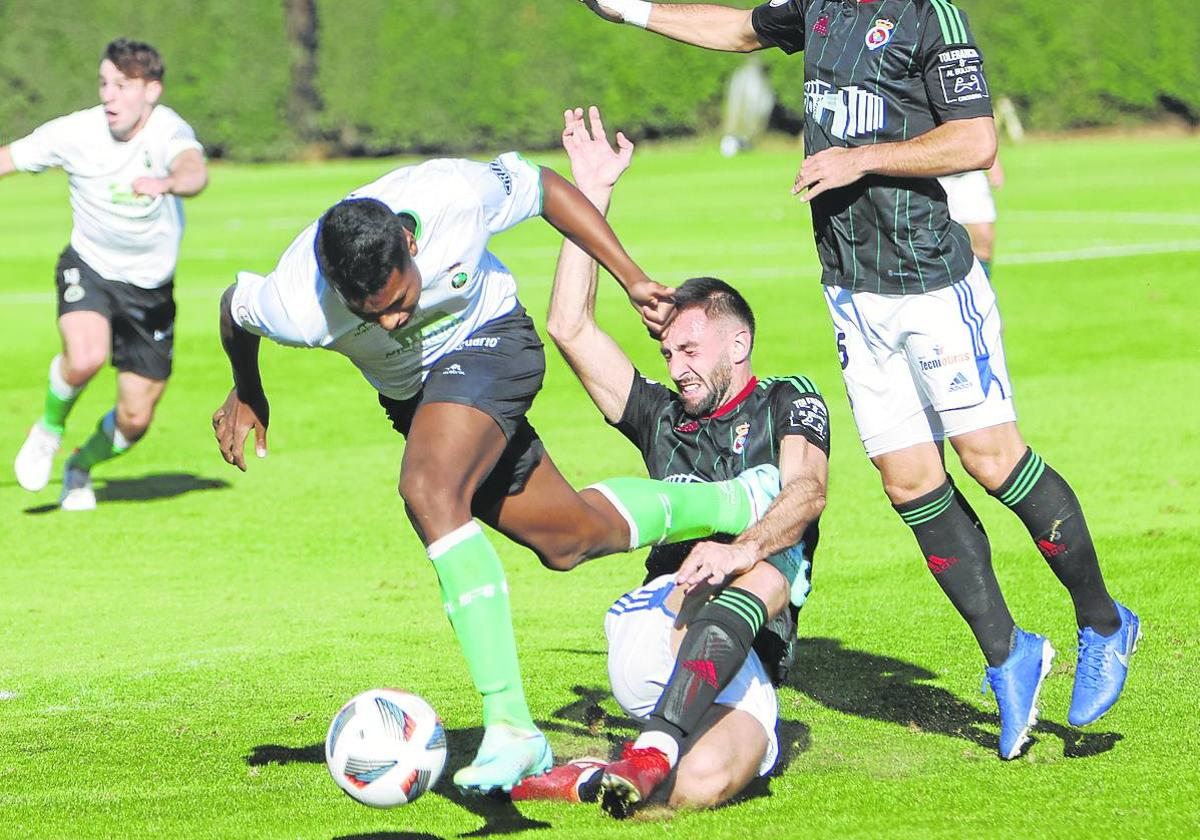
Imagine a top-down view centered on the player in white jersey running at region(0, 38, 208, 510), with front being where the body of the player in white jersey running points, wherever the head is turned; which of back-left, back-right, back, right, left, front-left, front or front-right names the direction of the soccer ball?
front

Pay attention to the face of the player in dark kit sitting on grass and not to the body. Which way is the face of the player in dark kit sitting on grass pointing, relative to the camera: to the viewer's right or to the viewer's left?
to the viewer's left

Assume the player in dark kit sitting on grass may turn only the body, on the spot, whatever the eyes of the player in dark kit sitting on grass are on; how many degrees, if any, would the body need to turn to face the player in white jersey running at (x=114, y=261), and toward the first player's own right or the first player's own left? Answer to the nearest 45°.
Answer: approximately 90° to the first player's own right

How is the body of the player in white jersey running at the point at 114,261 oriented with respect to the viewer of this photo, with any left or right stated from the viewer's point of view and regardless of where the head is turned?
facing the viewer

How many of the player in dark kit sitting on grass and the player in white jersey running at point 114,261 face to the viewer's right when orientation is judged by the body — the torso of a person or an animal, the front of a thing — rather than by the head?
0

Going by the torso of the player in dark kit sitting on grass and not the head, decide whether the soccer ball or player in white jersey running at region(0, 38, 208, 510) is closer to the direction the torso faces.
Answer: the soccer ball

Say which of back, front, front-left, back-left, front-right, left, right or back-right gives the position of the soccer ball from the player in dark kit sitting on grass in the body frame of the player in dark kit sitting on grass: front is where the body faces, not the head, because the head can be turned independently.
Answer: front

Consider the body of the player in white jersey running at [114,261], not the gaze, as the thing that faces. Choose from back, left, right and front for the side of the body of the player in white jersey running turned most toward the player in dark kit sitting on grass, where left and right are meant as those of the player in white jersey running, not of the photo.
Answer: front

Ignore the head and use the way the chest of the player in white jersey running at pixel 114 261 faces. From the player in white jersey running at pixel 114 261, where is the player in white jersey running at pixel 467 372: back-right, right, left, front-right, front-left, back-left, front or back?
front

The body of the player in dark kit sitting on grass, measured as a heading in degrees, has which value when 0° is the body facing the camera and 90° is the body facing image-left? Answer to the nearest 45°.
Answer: approximately 45°
